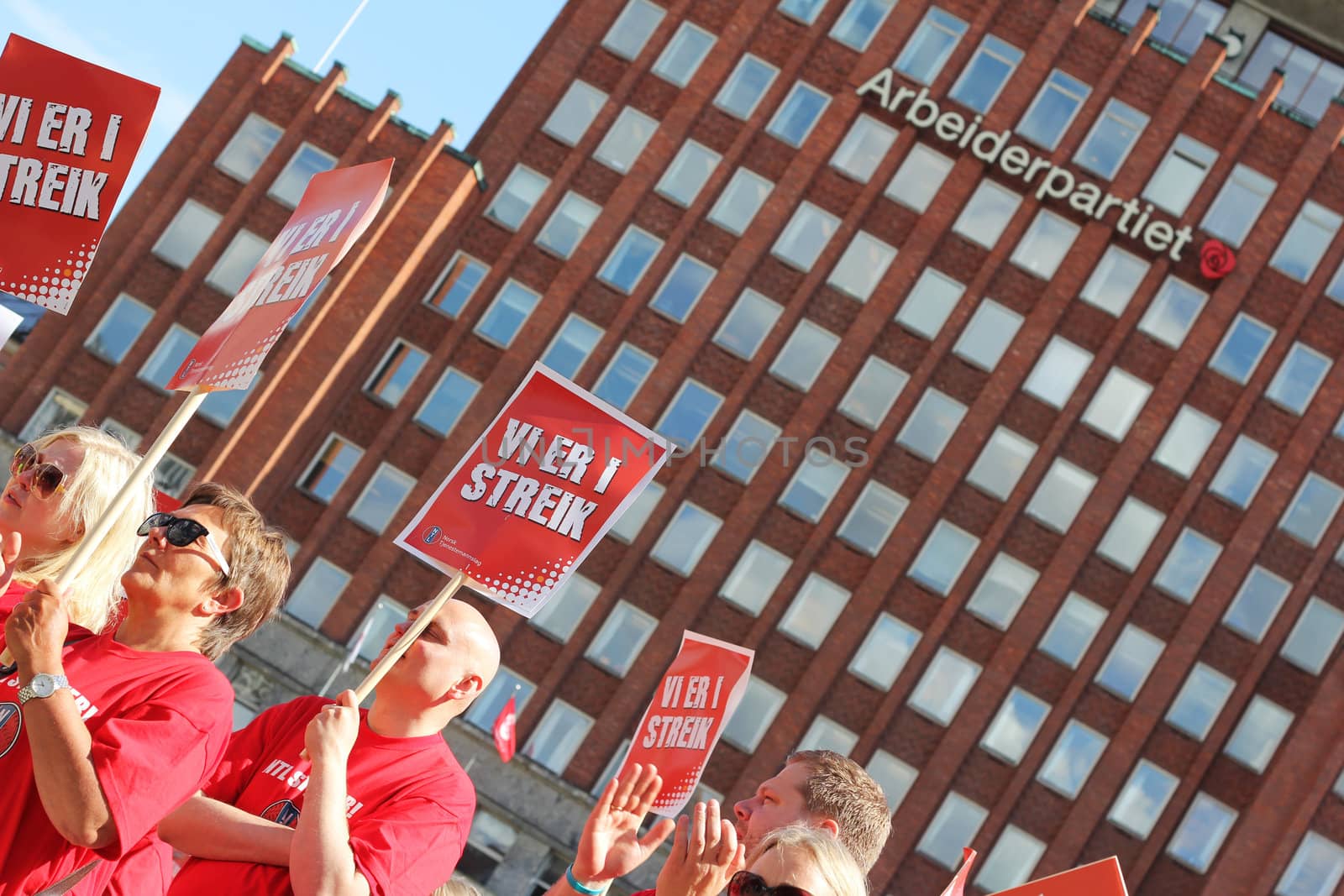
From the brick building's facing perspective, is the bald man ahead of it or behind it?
ahead

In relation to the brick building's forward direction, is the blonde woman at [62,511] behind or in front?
in front

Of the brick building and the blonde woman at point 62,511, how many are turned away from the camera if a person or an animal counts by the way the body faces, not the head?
0
